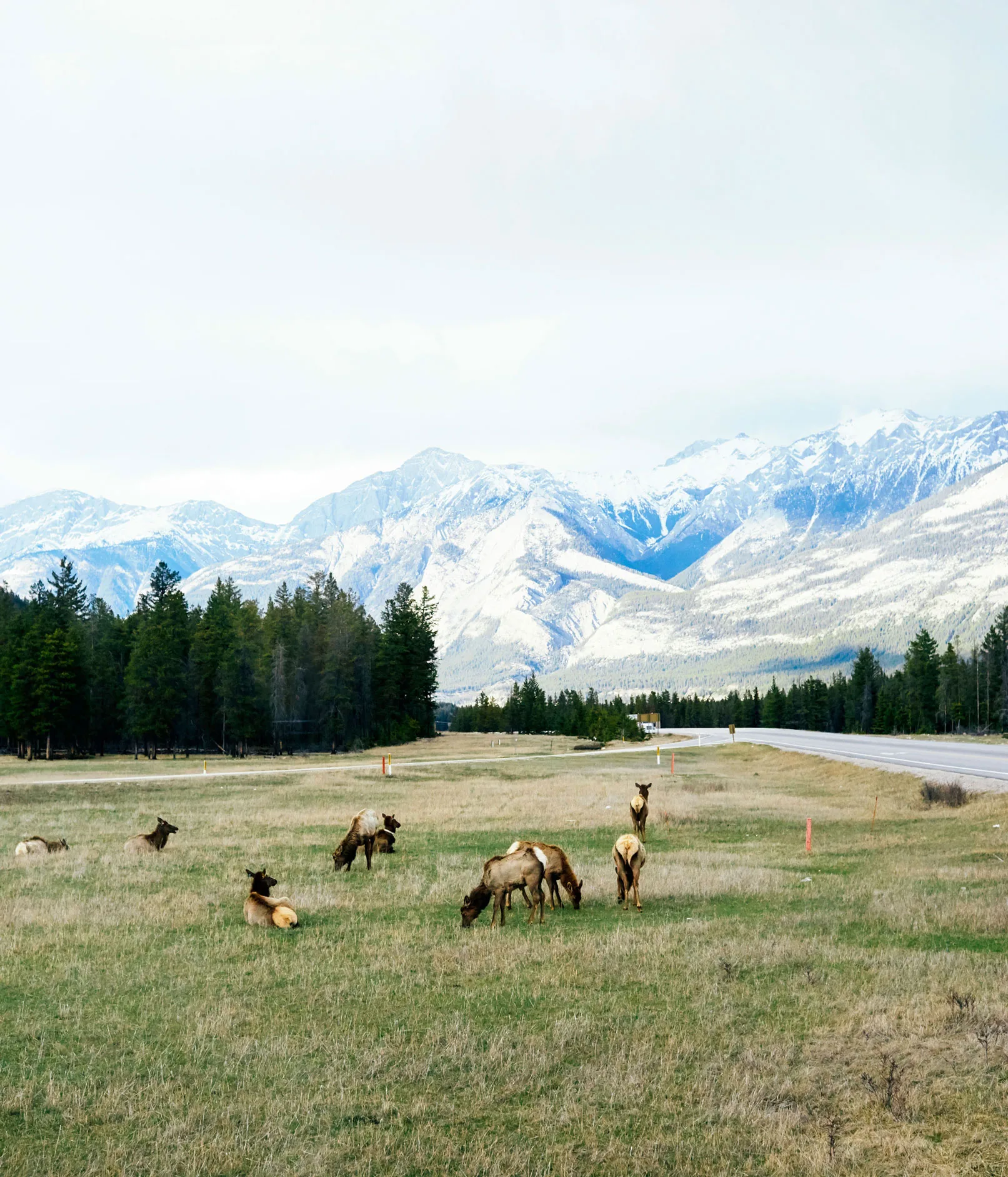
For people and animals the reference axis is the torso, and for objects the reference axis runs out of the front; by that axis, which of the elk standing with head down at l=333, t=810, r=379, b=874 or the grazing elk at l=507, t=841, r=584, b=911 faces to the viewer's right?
the grazing elk

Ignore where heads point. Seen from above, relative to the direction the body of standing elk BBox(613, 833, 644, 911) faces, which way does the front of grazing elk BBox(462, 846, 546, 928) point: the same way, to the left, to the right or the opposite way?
to the left

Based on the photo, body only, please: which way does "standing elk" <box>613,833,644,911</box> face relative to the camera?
away from the camera

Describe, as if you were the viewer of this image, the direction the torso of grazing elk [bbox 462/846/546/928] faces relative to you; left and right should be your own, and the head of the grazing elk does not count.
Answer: facing to the left of the viewer

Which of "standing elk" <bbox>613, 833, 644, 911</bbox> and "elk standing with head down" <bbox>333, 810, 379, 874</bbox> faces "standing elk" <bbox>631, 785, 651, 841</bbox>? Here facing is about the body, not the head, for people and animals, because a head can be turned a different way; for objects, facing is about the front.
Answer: "standing elk" <bbox>613, 833, 644, 911</bbox>

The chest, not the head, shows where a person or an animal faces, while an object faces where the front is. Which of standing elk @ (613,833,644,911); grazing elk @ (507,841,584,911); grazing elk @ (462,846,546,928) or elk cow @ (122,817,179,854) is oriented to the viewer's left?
grazing elk @ (462,846,546,928)

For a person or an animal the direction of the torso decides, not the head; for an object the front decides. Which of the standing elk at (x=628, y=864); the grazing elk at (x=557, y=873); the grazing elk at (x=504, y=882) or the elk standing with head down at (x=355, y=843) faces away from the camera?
the standing elk

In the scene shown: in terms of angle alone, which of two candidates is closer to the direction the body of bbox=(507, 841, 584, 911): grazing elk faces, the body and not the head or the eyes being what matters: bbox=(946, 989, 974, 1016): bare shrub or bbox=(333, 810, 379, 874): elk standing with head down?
the bare shrub

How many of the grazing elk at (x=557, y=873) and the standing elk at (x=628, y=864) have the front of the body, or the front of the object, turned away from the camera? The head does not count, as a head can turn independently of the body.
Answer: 1

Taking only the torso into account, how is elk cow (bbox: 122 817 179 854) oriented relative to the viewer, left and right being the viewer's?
facing to the right of the viewer

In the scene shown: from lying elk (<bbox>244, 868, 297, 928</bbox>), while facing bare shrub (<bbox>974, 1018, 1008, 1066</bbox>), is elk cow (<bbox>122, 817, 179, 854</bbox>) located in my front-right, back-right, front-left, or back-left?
back-left

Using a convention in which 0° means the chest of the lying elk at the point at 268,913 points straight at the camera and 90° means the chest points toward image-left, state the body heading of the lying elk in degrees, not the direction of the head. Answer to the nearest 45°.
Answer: approximately 135°

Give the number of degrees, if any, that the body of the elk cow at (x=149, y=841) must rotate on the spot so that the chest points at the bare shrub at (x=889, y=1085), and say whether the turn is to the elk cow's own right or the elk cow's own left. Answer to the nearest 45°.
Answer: approximately 90° to the elk cow's own right
